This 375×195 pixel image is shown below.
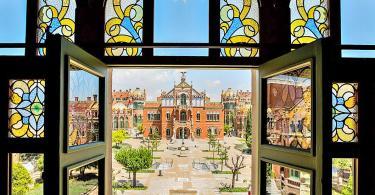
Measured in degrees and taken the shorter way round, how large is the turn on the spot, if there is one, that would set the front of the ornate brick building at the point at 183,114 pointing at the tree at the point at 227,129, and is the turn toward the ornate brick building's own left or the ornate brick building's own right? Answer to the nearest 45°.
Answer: approximately 45° to the ornate brick building's own left

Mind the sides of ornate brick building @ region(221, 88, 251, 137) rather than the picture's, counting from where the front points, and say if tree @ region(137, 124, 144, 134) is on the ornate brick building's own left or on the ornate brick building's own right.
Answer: on the ornate brick building's own right

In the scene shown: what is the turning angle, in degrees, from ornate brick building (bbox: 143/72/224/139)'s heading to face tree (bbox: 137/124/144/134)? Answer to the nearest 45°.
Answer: approximately 45° to its right
